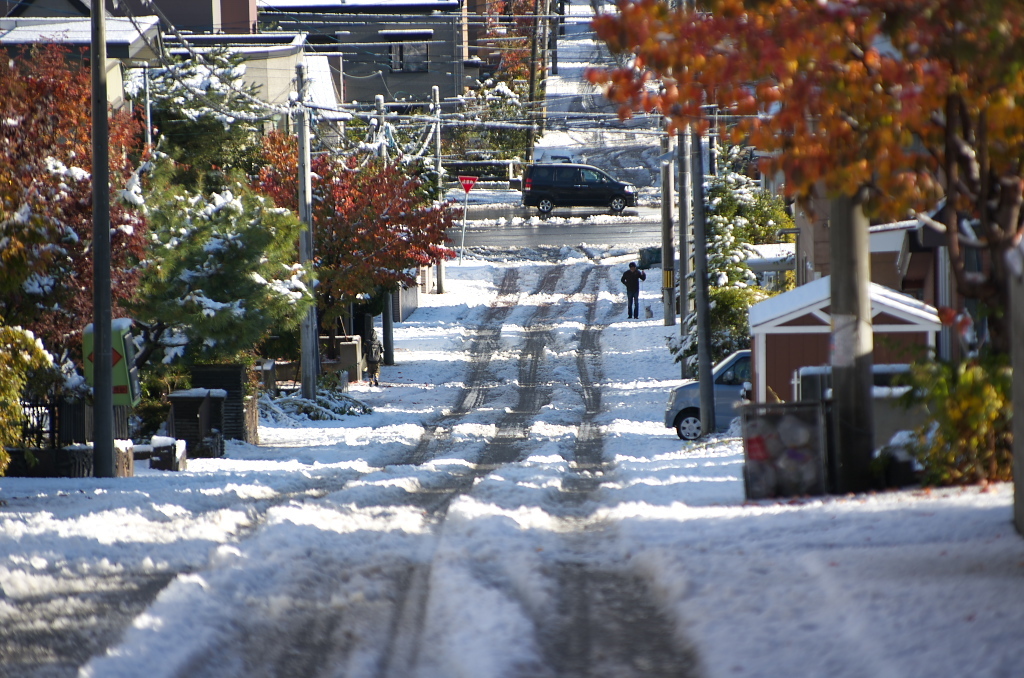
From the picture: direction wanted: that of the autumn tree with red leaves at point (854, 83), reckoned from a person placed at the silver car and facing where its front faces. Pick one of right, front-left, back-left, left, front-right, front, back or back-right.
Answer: left

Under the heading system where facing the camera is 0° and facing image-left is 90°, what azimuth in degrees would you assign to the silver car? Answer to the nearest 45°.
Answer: approximately 90°

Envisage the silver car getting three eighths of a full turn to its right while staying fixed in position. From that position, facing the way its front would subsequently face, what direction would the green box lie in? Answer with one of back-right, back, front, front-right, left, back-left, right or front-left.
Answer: back

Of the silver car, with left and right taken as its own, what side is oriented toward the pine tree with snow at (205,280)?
front

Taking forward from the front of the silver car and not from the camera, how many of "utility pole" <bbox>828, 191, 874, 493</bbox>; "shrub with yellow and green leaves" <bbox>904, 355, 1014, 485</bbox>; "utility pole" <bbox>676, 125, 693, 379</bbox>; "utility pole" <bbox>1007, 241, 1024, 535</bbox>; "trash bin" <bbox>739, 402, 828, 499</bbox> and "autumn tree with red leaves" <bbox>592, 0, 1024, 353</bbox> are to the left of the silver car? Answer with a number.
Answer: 5

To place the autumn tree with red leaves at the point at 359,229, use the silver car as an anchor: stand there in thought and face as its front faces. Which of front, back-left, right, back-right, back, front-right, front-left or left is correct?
front-right

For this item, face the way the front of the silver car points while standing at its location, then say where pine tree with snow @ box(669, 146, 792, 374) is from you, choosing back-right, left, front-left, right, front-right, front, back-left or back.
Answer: right

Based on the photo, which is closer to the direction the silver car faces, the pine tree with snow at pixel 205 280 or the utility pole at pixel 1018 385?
the pine tree with snow

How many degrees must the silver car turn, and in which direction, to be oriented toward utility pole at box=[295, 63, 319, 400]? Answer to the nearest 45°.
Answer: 0° — it already faces it

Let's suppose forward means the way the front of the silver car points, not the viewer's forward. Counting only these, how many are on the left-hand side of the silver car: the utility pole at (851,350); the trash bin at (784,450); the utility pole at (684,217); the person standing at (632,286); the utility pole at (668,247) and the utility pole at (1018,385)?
3

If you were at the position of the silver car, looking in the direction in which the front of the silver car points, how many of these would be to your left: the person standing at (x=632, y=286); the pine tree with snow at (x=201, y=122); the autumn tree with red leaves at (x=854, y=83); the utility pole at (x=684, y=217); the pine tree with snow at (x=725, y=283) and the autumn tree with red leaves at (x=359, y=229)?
1

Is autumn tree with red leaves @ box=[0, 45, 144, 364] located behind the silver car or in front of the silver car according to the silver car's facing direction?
in front

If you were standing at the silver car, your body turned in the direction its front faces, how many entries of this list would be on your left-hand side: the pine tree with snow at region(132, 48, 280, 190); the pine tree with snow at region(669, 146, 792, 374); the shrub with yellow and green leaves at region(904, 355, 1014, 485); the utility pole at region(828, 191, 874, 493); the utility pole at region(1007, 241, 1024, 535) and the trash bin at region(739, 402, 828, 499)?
4

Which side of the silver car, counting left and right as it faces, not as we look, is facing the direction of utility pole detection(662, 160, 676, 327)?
right
